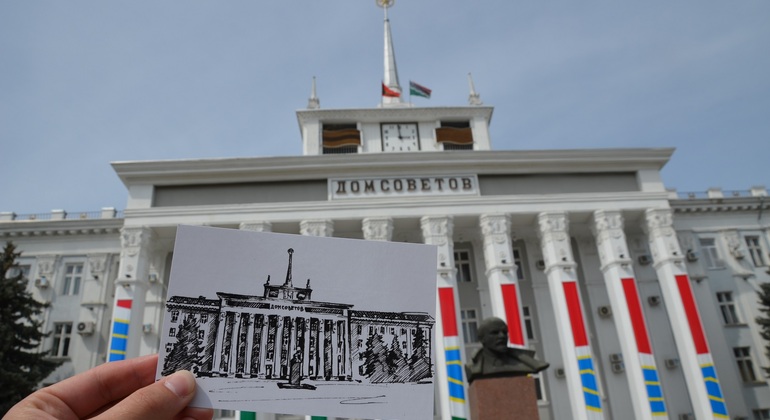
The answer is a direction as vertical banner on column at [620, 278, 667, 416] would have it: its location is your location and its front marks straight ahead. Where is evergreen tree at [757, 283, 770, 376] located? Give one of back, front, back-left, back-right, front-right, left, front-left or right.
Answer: back-left

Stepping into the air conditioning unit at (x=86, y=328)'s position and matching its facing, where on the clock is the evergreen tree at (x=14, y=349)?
The evergreen tree is roughly at 1 o'clock from the air conditioning unit.

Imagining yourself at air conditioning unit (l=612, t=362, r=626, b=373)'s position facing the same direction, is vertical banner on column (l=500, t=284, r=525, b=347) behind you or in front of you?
in front

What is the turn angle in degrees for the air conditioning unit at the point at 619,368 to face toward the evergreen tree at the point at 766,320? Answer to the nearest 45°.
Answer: approximately 90° to its left

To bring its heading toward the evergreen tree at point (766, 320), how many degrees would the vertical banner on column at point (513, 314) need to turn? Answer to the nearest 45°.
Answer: approximately 135° to its left

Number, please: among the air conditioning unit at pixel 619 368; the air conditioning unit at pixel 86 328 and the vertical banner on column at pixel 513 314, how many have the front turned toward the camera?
3

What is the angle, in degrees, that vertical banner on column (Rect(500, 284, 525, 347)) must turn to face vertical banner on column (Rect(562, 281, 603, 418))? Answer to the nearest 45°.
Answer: approximately 90° to its left

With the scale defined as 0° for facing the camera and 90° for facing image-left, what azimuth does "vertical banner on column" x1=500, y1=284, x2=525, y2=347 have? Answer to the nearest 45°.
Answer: approximately 0°

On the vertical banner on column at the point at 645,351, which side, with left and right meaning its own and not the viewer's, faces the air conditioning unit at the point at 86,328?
right

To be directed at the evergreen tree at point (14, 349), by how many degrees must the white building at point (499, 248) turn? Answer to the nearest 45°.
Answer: approximately 90° to its right

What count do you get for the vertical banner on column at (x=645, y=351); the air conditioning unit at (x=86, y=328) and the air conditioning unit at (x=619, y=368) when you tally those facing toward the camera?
3

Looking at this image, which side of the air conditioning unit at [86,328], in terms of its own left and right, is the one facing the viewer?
front

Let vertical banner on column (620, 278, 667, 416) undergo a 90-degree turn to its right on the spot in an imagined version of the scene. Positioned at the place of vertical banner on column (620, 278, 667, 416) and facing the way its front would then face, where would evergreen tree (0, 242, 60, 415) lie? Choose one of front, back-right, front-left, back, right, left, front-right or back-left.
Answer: front-left

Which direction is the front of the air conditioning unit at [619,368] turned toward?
toward the camera

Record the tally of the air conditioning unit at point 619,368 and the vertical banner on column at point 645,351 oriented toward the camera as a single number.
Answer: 2

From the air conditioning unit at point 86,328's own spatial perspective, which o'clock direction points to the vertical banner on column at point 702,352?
The vertical banner on column is roughly at 10 o'clock from the air conditioning unit.

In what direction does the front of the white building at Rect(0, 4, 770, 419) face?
toward the camera
